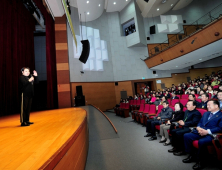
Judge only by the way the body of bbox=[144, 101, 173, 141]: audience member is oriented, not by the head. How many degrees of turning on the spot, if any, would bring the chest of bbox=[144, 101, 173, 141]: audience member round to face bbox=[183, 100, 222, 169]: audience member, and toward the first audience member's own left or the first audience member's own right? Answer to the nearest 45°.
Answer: approximately 90° to the first audience member's own left

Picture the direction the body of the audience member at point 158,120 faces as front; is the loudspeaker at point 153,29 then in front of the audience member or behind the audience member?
behind

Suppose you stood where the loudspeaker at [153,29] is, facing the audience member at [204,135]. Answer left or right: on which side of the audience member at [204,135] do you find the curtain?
right

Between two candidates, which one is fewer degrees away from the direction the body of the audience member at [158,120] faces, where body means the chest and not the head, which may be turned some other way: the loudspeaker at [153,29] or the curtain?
the curtain

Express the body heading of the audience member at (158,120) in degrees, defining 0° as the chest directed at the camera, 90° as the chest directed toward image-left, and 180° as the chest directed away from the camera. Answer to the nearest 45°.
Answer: approximately 45°

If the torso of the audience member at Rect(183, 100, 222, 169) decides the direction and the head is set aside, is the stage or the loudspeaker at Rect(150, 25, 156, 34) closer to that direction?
the stage

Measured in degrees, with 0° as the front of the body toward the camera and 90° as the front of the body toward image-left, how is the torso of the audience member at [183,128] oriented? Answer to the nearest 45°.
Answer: approximately 45°

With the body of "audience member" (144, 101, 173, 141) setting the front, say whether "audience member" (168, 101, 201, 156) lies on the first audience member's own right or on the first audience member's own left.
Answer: on the first audience member's own left
